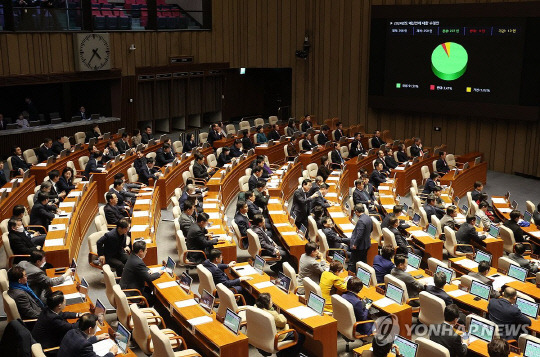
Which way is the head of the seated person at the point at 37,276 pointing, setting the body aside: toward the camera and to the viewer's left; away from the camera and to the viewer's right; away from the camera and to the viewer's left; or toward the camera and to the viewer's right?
away from the camera and to the viewer's right

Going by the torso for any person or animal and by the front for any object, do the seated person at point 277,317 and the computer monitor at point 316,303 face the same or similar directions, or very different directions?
very different directions

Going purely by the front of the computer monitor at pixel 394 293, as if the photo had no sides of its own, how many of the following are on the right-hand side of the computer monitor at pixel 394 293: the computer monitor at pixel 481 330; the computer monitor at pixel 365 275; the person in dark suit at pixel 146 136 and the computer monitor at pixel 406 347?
2

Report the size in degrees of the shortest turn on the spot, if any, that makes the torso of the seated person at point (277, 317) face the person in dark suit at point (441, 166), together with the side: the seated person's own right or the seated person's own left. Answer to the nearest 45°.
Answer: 0° — they already face them

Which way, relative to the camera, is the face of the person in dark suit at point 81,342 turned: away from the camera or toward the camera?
away from the camera

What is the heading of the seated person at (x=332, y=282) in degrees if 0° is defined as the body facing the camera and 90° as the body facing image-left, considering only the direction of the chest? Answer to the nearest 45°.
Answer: approximately 225°

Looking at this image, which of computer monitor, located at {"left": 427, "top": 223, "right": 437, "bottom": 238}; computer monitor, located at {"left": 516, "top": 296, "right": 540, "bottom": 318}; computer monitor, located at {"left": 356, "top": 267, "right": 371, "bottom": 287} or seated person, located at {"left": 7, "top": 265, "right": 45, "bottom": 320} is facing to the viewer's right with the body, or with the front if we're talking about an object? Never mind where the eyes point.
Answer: the seated person
